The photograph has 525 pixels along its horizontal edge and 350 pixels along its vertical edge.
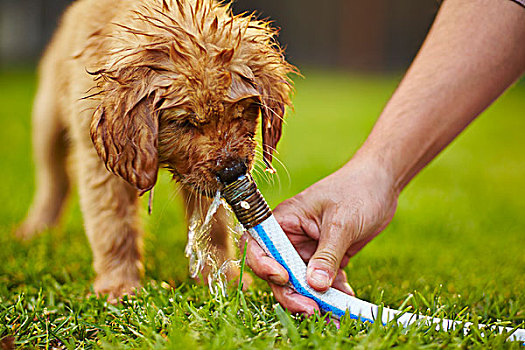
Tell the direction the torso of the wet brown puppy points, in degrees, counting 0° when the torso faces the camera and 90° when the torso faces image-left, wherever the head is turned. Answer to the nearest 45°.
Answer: approximately 315°
